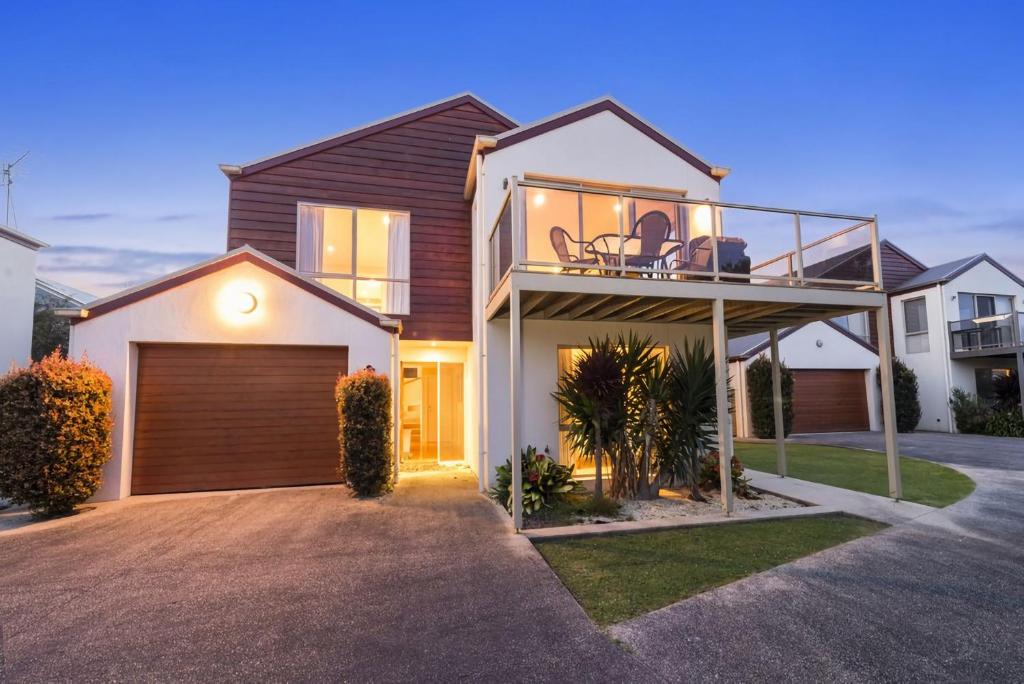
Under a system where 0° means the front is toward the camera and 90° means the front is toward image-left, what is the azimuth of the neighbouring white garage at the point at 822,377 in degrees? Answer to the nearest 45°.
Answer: approximately 0°

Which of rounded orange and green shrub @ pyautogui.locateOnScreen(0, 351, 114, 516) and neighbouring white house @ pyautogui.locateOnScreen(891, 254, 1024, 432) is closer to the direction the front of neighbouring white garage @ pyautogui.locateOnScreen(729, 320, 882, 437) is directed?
the rounded orange and green shrub

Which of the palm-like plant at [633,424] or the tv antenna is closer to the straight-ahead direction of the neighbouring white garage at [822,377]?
the palm-like plant

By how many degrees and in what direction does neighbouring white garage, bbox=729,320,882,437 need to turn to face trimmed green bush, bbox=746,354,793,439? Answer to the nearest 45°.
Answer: approximately 45° to its right

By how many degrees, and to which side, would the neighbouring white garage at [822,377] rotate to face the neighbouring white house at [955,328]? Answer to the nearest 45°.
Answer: approximately 135° to its left

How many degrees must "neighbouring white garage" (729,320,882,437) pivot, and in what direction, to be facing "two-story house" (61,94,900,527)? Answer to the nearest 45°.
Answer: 0° — it already faces it

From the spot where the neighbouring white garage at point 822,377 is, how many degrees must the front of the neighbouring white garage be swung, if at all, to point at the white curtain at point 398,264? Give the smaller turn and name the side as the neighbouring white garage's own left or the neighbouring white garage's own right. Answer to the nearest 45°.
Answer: approximately 45° to the neighbouring white garage's own right
